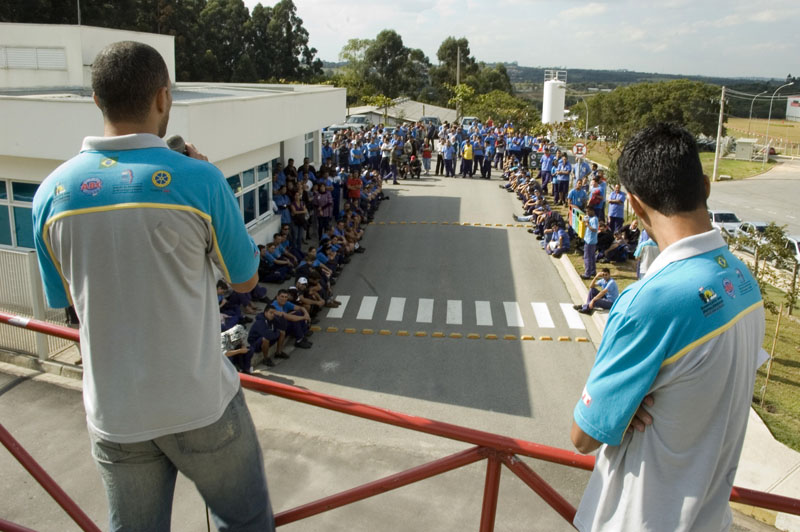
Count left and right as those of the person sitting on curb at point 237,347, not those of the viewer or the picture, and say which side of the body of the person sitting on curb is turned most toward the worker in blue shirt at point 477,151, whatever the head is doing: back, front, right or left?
left

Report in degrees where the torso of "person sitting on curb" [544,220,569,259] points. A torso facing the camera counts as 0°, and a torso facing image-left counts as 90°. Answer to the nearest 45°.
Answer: approximately 45°

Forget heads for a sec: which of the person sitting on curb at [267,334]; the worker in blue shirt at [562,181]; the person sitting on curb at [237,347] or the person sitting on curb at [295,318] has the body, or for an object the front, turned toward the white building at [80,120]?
the worker in blue shirt

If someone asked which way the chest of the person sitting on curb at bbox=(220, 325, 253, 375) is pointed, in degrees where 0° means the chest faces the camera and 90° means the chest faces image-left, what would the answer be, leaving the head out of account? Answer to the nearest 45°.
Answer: approximately 315°

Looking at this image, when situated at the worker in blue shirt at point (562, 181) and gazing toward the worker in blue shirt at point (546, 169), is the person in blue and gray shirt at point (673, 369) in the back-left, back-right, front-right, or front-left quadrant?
back-left

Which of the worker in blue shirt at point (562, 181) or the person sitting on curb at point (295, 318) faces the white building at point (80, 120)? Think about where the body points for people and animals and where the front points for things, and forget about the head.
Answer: the worker in blue shirt

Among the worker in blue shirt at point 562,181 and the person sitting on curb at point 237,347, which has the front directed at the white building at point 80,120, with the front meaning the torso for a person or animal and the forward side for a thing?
the worker in blue shirt

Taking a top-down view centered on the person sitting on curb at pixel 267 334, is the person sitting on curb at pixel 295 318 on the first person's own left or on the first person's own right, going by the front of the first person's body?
on the first person's own left

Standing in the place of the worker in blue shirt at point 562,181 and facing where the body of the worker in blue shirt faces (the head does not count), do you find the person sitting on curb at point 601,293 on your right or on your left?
on your left
